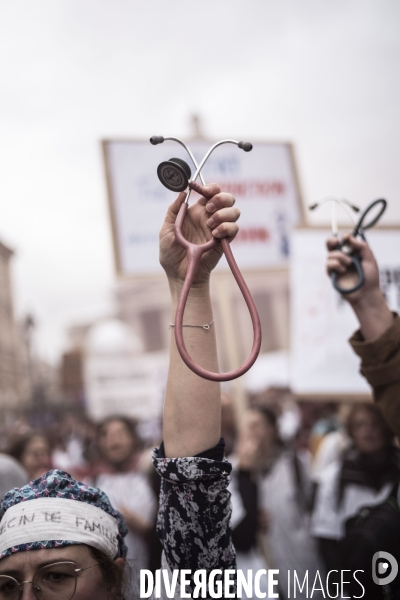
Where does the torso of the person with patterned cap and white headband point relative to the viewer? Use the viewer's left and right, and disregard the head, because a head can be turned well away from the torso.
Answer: facing the viewer and to the left of the viewer

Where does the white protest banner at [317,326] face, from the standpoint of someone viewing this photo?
facing the viewer

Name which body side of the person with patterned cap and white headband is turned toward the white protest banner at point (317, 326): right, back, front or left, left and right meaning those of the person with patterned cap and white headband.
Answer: back

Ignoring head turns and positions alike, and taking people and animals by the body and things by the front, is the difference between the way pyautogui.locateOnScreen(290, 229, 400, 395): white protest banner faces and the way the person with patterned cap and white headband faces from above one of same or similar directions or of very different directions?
same or similar directions

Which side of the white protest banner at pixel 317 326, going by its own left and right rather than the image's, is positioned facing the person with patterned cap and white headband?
front
